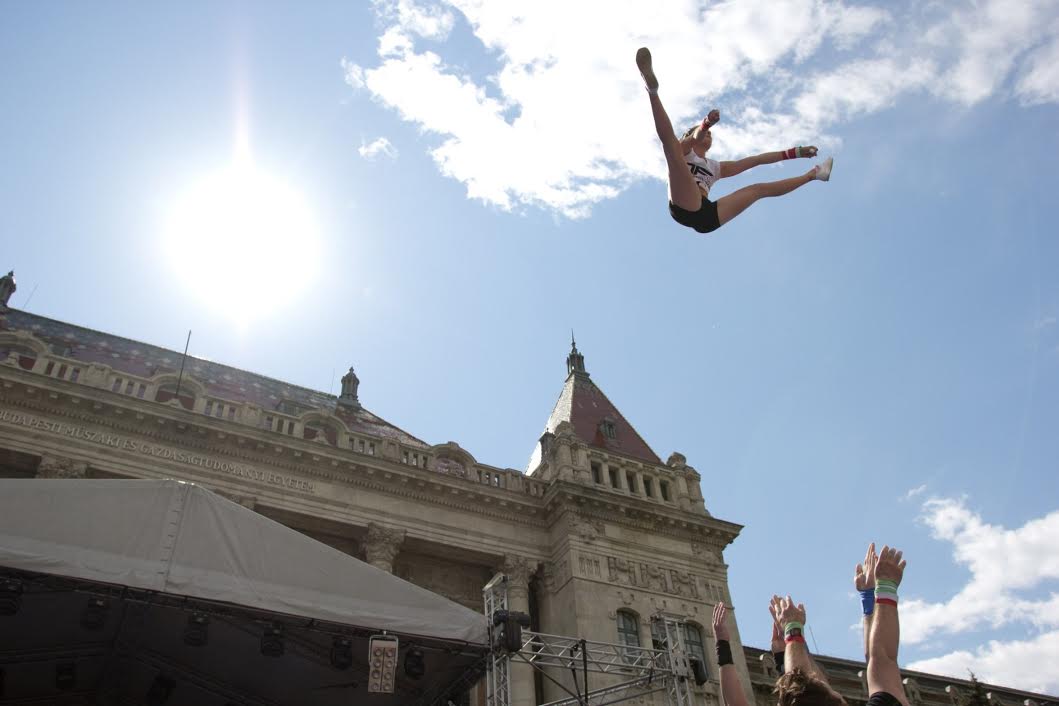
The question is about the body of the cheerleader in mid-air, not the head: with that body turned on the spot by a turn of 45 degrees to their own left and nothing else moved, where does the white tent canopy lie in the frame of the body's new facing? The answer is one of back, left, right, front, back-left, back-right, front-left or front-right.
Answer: back

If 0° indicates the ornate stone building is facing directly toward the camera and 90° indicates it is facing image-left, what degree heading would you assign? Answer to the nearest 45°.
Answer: approximately 315°

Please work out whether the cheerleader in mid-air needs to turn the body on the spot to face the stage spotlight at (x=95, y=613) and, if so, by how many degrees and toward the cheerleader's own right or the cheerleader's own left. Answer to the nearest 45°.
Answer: approximately 135° to the cheerleader's own right

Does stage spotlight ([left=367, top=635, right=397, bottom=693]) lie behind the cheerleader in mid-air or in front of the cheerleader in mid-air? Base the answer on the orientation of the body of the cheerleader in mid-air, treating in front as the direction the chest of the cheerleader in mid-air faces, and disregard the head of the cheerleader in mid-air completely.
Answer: behind

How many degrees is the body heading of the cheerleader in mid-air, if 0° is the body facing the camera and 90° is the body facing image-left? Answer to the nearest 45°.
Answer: approximately 315°
